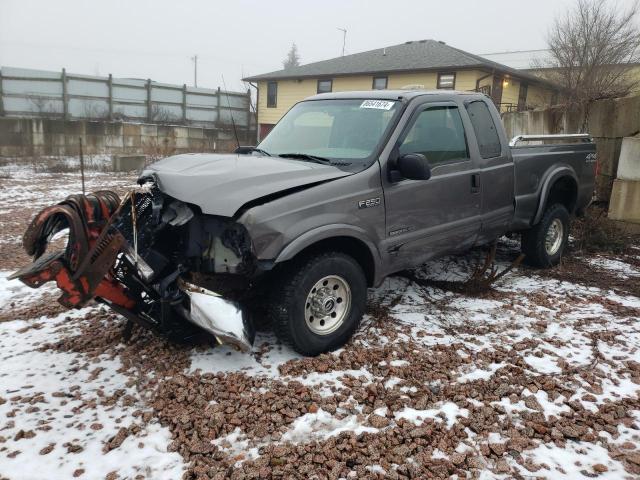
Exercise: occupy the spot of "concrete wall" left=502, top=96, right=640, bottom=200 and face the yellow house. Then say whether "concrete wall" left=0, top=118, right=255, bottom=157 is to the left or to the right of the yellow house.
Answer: left

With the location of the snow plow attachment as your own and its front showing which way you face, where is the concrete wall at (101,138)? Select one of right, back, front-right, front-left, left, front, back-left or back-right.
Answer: back-right

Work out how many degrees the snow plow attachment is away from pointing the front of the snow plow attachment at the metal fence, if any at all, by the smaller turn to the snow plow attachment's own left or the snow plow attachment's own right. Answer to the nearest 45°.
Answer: approximately 135° to the snow plow attachment's own right

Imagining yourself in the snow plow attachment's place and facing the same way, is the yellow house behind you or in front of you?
behind

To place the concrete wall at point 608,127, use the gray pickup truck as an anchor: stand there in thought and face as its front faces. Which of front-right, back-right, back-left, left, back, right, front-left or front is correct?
back

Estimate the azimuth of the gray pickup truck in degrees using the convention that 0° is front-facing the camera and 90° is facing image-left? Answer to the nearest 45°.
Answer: approximately 45°

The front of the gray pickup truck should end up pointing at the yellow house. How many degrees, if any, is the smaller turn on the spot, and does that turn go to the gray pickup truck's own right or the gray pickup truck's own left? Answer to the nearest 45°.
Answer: approximately 135° to the gray pickup truck's own right

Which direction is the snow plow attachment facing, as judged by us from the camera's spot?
facing the viewer and to the left of the viewer

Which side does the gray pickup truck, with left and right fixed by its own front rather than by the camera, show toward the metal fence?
right

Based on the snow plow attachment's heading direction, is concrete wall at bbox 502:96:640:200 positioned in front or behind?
behind

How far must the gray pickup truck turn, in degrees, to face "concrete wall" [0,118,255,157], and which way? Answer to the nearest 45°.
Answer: approximately 90° to its right
